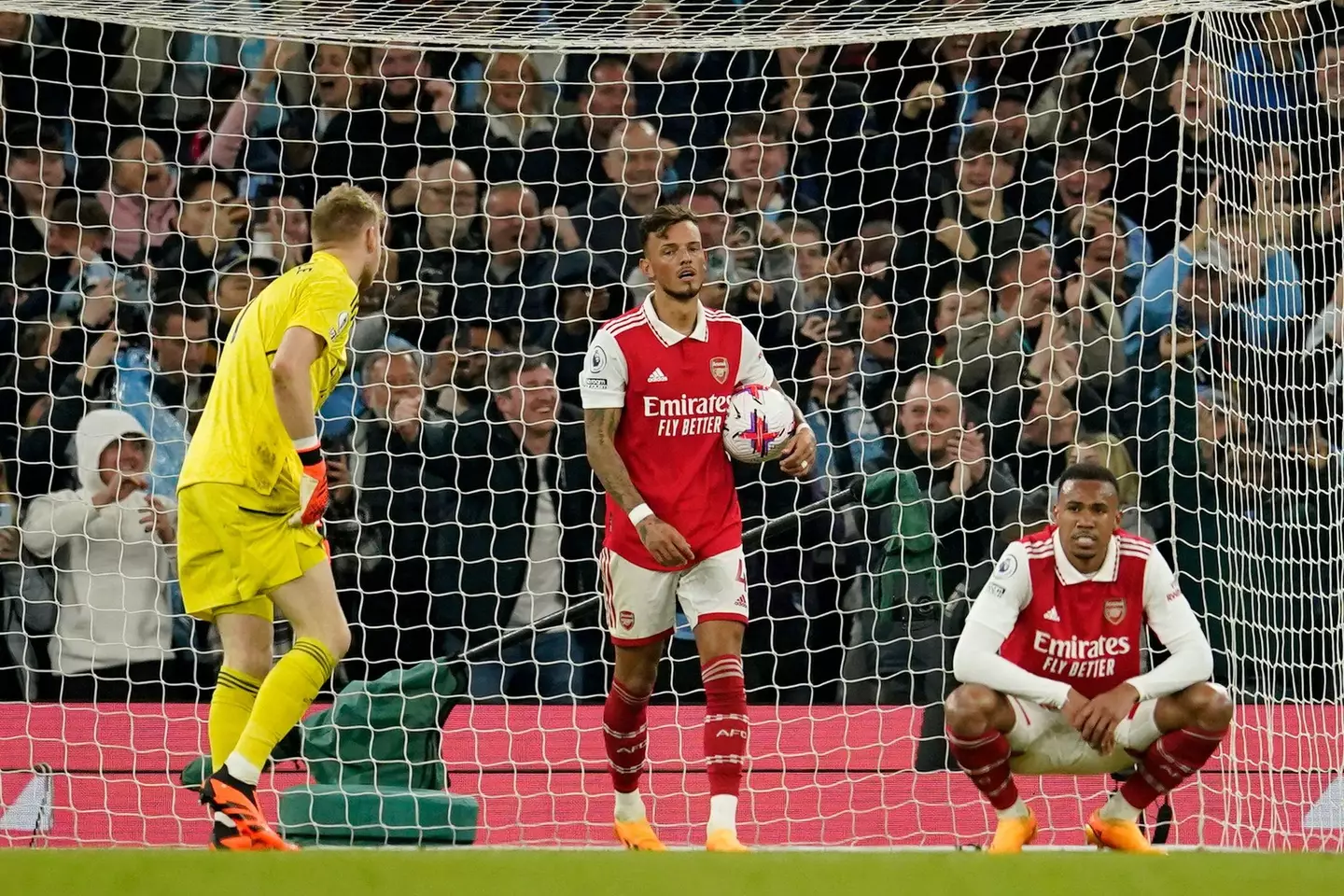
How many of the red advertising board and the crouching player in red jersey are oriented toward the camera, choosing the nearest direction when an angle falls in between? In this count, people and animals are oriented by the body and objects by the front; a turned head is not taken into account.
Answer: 2

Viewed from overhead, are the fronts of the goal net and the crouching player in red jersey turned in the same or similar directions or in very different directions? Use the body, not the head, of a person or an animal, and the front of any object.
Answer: same or similar directions

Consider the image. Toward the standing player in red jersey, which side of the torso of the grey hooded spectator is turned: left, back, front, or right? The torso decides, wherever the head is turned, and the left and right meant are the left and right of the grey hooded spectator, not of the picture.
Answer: front

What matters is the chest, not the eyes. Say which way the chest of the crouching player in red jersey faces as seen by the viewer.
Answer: toward the camera

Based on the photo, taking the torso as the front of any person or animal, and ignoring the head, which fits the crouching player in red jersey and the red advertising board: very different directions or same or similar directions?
same or similar directions

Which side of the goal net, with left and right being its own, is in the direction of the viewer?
front

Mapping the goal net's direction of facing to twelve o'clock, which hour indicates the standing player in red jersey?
The standing player in red jersey is roughly at 12 o'clock from the goal net.

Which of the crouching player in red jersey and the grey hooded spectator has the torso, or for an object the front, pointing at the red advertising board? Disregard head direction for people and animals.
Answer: the grey hooded spectator

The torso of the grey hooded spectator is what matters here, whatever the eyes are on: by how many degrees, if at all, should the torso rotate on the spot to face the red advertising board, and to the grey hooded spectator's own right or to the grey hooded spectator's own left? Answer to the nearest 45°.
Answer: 0° — they already face it

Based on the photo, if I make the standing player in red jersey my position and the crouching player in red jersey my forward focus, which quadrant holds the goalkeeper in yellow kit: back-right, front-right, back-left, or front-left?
back-right

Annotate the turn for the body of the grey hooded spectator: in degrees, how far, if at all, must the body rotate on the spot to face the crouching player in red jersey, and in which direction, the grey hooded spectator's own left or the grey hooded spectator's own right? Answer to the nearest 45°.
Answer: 0° — they already face them

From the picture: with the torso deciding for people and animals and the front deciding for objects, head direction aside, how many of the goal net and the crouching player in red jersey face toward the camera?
2

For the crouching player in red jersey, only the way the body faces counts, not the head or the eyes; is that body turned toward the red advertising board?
no

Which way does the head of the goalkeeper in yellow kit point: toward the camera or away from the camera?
away from the camera

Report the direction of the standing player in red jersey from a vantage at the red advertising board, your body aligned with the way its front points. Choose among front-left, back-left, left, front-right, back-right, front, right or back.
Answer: front

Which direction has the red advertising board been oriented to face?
toward the camera

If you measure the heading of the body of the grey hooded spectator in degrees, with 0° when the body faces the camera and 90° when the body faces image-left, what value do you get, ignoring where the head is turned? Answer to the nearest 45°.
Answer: approximately 315°

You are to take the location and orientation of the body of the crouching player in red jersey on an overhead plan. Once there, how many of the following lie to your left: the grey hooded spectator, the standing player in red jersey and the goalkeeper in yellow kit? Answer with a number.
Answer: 0
